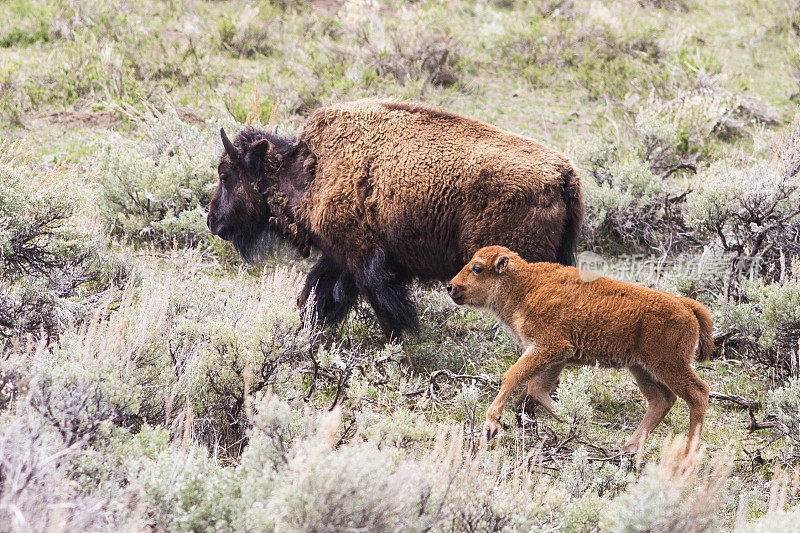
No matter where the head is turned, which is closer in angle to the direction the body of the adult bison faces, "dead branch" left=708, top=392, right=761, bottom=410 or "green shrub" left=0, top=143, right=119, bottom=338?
the green shrub

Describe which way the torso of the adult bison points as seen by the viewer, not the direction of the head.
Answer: to the viewer's left

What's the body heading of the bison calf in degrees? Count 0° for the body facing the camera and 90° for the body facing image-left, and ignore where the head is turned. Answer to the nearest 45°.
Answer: approximately 90°

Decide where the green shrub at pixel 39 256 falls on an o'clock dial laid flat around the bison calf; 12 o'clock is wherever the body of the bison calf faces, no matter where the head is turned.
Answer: The green shrub is roughly at 12 o'clock from the bison calf.

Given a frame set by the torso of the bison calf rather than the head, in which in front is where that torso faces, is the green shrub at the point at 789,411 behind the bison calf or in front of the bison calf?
behind

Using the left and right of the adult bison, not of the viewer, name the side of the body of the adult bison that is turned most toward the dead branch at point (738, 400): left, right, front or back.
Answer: back

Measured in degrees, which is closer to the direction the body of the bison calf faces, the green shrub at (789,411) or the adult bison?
the adult bison

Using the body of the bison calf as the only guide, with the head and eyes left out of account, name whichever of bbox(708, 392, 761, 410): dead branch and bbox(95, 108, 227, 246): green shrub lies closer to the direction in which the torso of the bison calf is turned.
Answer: the green shrub
